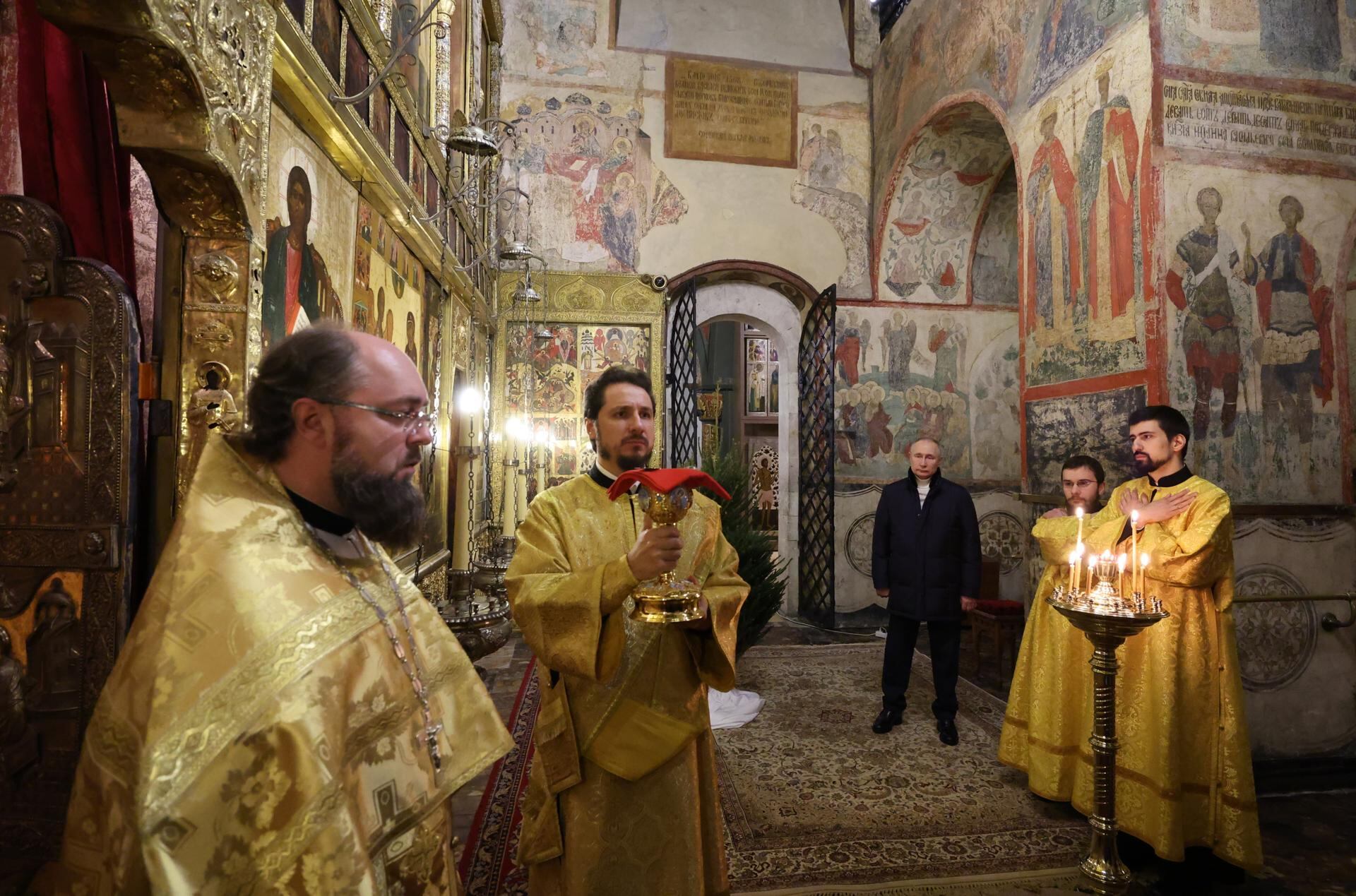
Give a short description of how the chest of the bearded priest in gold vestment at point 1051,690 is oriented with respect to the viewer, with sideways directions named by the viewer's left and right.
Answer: facing the viewer and to the left of the viewer

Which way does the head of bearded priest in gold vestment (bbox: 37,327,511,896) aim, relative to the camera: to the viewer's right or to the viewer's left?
to the viewer's right

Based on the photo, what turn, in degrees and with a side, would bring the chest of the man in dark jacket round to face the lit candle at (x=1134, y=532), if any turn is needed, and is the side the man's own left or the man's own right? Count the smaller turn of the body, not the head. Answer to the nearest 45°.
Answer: approximately 45° to the man's own left

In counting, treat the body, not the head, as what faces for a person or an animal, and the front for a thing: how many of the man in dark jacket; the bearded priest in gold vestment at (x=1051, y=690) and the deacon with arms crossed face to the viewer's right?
0

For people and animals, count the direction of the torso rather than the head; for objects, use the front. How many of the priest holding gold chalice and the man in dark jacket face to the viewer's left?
0

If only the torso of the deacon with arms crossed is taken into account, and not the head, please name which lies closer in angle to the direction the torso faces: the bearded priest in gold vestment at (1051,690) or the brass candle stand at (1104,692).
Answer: the brass candle stand

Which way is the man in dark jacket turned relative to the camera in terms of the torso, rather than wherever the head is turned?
toward the camera

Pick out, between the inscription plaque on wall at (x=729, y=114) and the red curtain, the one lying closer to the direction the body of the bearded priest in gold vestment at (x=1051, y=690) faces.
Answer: the red curtain

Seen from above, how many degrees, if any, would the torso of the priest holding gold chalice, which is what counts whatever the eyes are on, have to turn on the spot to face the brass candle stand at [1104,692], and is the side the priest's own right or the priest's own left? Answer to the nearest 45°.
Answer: approximately 45° to the priest's own left

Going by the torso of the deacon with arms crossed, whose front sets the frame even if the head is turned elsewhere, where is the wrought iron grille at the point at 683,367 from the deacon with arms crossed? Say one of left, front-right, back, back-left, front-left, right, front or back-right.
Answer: right

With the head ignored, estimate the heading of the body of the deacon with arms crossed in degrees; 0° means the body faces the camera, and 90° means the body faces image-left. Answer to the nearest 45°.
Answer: approximately 45°

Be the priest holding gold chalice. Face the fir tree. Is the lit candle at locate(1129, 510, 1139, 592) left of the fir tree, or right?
right

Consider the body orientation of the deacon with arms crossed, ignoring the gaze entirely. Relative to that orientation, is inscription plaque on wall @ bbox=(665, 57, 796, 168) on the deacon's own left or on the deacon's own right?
on the deacon's own right

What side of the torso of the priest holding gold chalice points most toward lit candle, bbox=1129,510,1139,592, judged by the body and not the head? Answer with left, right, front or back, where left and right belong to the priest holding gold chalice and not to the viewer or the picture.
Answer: left

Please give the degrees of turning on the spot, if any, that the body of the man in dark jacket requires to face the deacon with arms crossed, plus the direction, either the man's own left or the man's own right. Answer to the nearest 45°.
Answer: approximately 45° to the man's own left

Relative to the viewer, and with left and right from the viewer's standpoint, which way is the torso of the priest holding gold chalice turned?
facing the viewer and to the right of the viewer

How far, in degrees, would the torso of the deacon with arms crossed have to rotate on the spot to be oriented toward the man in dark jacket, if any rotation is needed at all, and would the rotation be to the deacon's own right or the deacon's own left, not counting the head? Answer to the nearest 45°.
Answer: approximately 90° to the deacon's own right
